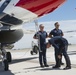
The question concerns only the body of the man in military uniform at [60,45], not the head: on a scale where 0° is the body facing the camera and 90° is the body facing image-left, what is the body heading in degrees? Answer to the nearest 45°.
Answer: approximately 90°
